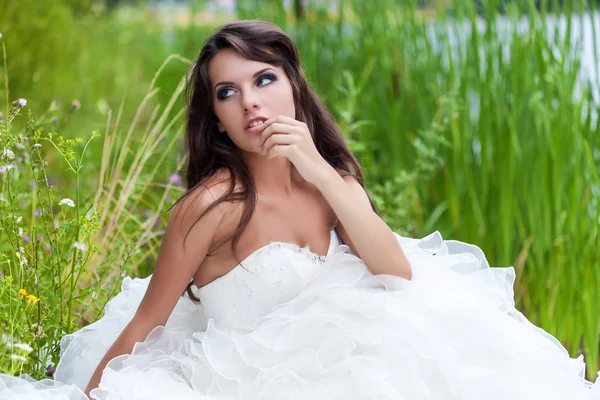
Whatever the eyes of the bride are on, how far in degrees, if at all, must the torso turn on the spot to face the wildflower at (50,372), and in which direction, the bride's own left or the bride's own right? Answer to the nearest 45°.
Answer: approximately 135° to the bride's own right

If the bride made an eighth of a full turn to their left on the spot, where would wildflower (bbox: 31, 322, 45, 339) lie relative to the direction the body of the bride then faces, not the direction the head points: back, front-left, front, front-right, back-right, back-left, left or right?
back

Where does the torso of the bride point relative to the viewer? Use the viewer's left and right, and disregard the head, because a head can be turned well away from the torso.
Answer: facing the viewer and to the right of the viewer
